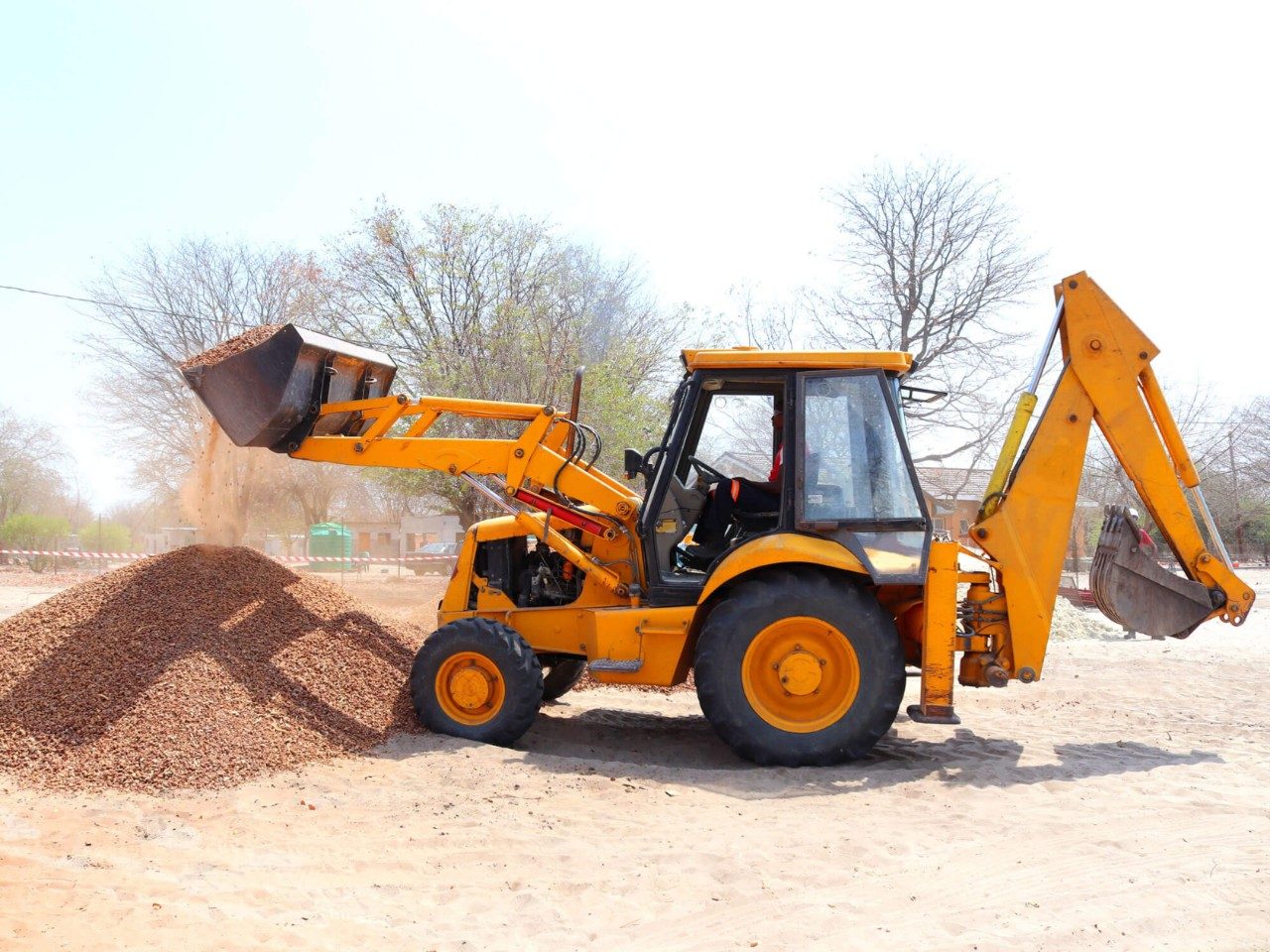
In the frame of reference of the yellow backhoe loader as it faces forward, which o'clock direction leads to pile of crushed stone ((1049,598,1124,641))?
The pile of crushed stone is roughly at 4 o'clock from the yellow backhoe loader.

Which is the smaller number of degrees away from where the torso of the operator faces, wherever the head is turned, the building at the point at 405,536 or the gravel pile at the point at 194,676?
the gravel pile

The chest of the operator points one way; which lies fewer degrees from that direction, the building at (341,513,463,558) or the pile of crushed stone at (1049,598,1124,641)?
the building

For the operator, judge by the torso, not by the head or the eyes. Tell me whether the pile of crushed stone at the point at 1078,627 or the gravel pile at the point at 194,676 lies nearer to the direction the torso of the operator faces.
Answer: the gravel pile

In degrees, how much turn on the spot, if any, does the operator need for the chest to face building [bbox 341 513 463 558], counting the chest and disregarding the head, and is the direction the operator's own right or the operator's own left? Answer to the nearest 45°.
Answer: approximately 90° to the operator's own right

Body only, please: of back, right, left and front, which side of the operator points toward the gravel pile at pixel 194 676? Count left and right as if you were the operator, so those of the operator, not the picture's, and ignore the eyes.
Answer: front

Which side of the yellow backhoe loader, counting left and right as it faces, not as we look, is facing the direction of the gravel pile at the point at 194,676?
front

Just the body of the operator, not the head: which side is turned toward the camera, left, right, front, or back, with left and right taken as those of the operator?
left

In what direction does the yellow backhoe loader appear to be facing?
to the viewer's left

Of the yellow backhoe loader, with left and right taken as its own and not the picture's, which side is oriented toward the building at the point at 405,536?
right
